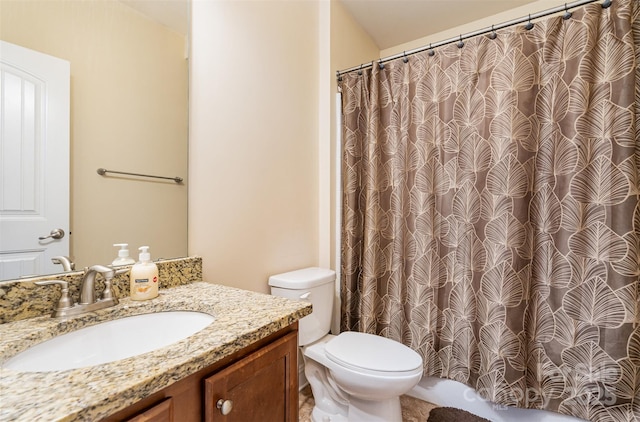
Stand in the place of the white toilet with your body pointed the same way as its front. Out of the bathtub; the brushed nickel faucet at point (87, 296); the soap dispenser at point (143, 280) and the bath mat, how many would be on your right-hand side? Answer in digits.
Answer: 2

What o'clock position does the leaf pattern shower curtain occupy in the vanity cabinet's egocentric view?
The leaf pattern shower curtain is roughly at 10 o'clock from the vanity cabinet.

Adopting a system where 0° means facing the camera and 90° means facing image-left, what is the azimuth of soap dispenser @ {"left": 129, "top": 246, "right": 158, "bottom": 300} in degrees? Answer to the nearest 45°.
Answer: approximately 0°

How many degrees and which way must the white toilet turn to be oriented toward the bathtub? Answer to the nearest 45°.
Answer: approximately 45° to its left

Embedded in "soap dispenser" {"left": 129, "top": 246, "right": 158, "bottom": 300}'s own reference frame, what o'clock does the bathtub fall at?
The bathtub is roughly at 9 o'clock from the soap dispenser.

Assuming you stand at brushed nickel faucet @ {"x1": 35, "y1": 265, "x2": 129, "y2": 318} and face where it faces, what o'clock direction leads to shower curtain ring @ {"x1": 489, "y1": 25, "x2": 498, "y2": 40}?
The shower curtain ring is roughly at 11 o'clock from the brushed nickel faucet.

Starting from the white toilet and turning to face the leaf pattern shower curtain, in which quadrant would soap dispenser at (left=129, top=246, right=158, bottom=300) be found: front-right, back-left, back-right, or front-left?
back-right

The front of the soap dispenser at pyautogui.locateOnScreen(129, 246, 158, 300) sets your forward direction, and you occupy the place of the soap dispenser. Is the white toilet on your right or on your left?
on your left

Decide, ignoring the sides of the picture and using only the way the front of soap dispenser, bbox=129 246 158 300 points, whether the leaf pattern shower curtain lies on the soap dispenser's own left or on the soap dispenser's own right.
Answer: on the soap dispenser's own left
